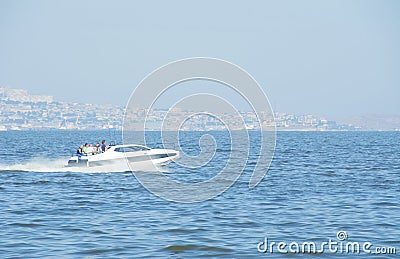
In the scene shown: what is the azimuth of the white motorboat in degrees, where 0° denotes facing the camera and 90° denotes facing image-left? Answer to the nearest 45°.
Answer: approximately 270°
